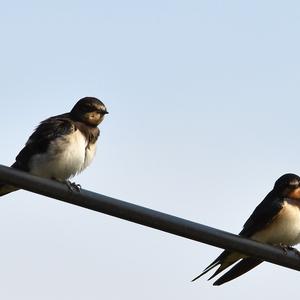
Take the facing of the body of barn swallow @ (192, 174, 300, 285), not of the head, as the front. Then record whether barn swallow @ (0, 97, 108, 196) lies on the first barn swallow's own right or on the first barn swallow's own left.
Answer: on the first barn swallow's own right

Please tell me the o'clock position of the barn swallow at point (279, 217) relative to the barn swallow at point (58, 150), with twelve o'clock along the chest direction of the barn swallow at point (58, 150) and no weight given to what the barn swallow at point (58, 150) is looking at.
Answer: the barn swallow at point (279, 217) is roughly at 10 o'clock from the barn swallow at point (58, 150).
